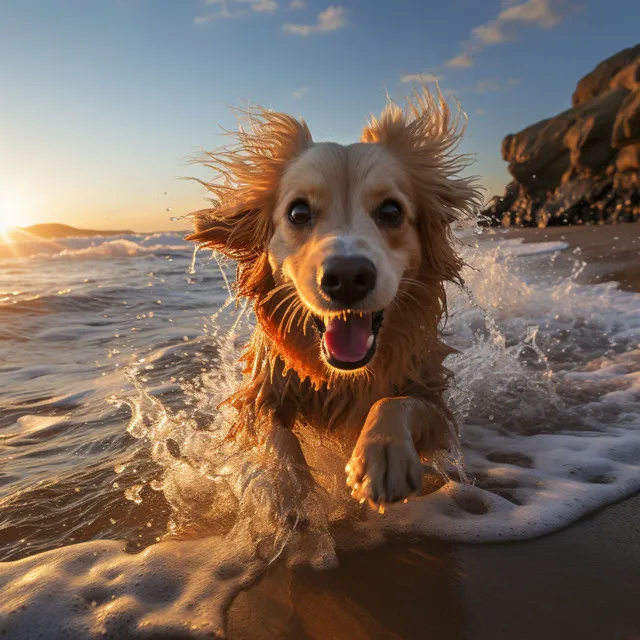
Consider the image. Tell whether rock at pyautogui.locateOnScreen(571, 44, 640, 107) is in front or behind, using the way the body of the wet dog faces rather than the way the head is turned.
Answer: behind

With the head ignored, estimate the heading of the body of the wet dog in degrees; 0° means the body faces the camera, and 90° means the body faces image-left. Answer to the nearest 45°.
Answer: approximately 0°

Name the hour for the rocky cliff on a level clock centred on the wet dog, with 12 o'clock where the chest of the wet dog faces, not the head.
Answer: The rocky cliff is roughly at 7 o'clock from the wet dog.
